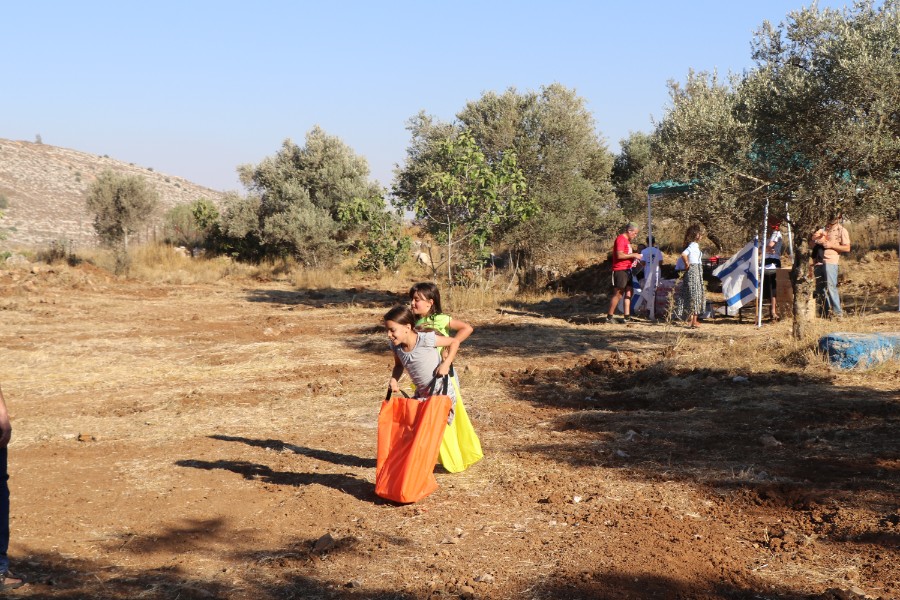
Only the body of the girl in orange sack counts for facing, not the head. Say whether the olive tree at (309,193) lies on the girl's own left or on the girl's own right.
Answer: on the girl's own right

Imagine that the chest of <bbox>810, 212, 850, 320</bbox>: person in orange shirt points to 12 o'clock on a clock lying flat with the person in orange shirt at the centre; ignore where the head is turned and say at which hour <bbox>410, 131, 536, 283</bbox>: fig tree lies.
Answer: The fig tree is roughly at 2 o'clock from the person in orange shirt.

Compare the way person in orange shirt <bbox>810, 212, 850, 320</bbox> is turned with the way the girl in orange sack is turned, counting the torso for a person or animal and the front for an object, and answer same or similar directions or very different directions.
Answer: same or similar directions

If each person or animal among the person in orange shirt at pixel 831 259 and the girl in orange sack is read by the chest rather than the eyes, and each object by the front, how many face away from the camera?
0

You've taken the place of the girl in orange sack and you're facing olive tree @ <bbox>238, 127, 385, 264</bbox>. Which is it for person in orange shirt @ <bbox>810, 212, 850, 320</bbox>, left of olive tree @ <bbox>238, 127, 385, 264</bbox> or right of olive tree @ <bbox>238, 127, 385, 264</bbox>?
right

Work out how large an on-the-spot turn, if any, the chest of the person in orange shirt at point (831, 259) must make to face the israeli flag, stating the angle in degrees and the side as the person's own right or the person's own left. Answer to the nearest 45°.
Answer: approximately 90° to the person's own right

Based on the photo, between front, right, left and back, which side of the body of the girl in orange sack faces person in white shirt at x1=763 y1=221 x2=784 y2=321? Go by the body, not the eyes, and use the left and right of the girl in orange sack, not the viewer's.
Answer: back

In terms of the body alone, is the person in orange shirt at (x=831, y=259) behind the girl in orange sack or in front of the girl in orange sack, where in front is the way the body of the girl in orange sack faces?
behind

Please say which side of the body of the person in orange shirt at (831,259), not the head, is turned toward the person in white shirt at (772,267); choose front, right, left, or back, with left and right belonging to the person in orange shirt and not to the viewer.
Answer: right

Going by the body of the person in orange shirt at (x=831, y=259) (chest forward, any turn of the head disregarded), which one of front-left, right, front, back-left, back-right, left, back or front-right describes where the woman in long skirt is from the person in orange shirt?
front-right

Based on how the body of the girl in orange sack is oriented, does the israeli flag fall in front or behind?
behind

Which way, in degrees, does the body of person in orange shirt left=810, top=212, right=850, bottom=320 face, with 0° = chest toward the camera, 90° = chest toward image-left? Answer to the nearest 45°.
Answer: approximately 45°

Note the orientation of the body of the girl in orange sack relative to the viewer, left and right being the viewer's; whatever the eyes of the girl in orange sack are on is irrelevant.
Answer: facing the viewer and to the left of the viewer

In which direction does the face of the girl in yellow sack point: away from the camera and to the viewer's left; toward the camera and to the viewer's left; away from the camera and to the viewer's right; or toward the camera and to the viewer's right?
toward the camera and to the viewer's left

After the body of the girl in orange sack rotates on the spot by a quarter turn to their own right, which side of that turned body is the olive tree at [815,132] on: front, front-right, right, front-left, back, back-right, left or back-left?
right
